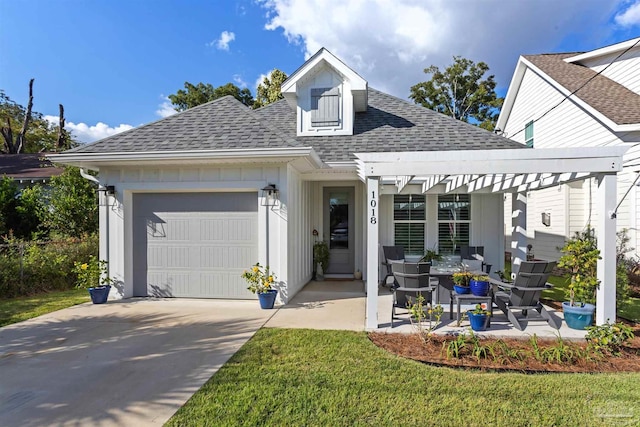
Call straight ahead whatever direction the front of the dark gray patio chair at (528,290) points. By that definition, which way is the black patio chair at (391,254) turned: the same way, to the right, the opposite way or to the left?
the opposite way

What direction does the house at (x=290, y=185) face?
toward the camera

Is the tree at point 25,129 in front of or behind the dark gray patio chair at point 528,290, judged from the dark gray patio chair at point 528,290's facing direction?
in front

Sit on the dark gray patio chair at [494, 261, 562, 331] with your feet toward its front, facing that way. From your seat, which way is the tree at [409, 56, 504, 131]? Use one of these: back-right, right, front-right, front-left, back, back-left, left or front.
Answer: front-right

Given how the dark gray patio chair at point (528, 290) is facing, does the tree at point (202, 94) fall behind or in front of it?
in front
